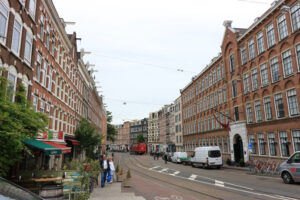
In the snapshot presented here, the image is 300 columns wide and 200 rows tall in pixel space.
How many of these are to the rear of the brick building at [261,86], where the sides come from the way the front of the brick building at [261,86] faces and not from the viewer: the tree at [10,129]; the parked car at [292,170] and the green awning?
0

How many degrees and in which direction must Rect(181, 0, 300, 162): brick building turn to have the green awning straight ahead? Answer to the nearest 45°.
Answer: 0° — it already faces it

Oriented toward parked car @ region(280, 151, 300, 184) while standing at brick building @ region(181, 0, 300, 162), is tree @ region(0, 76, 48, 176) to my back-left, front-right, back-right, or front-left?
front-right

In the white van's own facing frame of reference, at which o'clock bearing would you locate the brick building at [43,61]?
The brick building is roughly at 9 o'clock from the white van.

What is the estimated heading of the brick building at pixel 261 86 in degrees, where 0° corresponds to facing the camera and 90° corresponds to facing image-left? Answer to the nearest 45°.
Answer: approximately 45°

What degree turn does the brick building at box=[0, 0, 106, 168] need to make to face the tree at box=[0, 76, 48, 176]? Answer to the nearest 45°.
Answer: approximately 45° to its right

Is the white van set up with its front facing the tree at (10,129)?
no

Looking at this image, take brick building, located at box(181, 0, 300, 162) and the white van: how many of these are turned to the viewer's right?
0

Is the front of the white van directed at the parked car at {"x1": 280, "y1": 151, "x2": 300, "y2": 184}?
no

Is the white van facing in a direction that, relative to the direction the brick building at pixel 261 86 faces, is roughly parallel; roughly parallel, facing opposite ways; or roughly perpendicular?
roughly perpendicular

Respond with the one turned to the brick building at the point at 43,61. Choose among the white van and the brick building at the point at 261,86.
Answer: the brick building at the point at 261,86

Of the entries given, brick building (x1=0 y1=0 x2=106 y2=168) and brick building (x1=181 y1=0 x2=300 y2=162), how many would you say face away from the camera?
0

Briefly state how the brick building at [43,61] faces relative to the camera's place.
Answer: facing the viewer and to the right of the viewer

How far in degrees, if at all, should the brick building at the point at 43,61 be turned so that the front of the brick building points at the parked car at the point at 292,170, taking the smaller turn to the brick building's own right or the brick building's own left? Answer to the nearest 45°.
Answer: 0° — it already faces it
